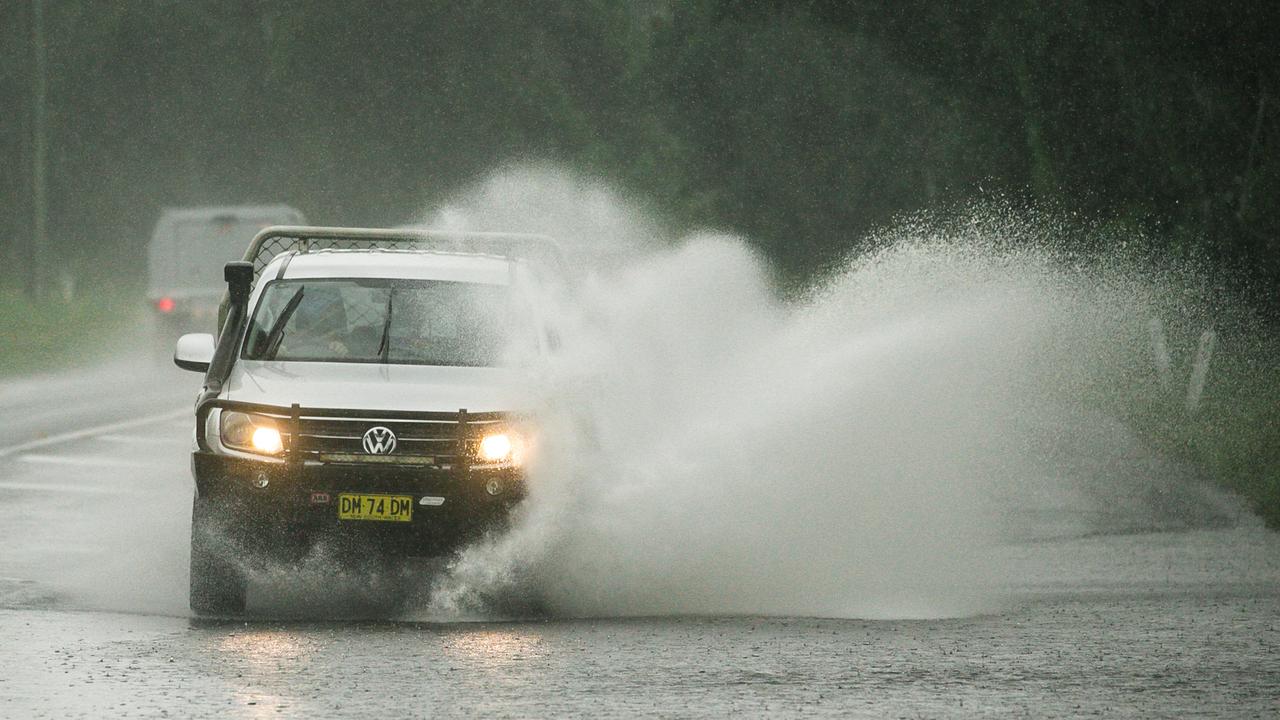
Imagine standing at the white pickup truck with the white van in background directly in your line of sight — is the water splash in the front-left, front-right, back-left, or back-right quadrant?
front-right

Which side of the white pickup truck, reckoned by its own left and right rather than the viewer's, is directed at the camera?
front

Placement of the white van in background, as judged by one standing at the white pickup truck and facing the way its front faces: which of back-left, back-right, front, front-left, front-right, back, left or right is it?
back

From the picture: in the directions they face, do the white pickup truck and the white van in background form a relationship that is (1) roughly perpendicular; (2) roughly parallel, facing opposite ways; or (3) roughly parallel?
roughly parallel, facing opposite ways

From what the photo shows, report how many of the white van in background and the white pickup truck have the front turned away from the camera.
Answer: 1

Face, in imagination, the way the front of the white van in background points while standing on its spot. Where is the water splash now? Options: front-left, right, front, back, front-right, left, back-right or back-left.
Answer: back

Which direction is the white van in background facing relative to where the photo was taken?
away from the camera

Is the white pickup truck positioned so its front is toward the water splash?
no

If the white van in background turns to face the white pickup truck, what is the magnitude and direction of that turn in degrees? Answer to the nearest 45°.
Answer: approximately 180°

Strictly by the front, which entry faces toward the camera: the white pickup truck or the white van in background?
the white pickup truck
